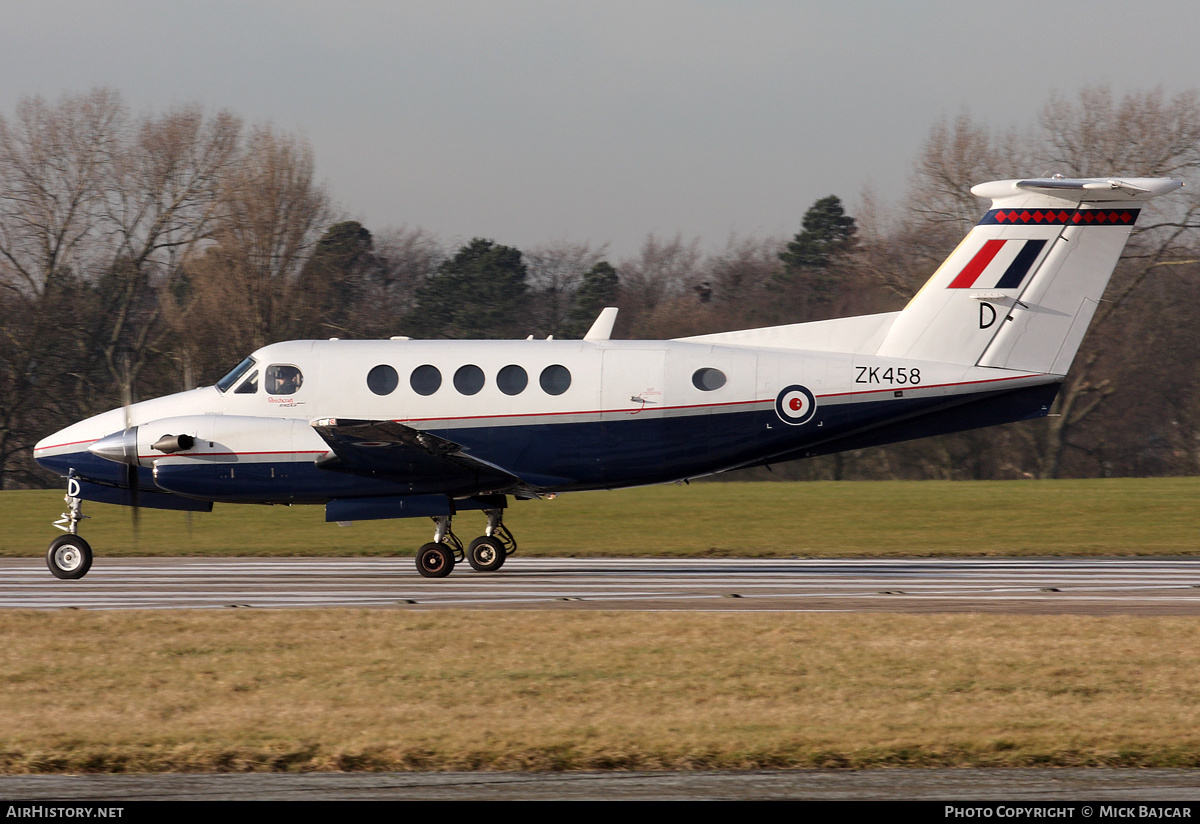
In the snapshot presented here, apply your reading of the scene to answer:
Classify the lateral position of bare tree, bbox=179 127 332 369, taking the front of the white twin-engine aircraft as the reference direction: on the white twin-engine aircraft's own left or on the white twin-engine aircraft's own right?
on the white twin-engine aircraft's own right

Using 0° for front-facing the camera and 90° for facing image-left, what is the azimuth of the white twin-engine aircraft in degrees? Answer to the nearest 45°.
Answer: approximately 90°
